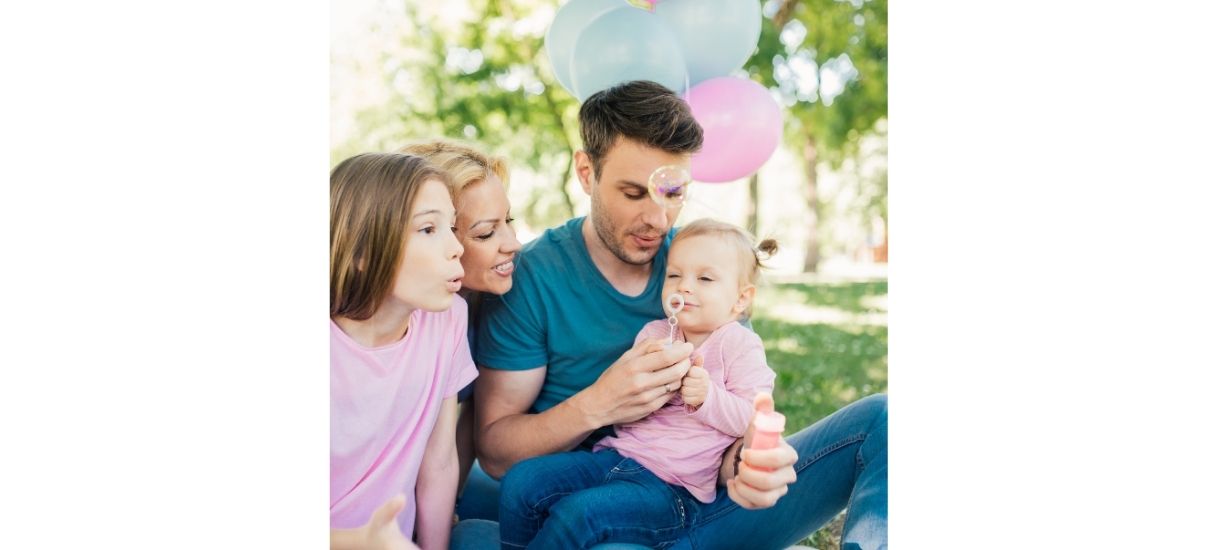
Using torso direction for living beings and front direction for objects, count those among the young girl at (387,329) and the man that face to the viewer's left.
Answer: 0

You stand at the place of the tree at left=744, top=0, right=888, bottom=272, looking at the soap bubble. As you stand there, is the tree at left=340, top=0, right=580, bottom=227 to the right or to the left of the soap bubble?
right

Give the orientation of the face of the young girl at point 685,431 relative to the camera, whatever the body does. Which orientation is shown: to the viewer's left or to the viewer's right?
to the viewer's left

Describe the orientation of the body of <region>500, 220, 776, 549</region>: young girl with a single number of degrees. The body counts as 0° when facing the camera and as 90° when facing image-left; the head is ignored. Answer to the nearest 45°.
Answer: approximately 45°

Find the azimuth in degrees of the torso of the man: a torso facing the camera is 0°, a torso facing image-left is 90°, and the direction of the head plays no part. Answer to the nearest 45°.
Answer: approximately 315°

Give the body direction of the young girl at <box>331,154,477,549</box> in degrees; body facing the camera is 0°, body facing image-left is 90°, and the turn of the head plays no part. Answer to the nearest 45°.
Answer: approximately 315°
